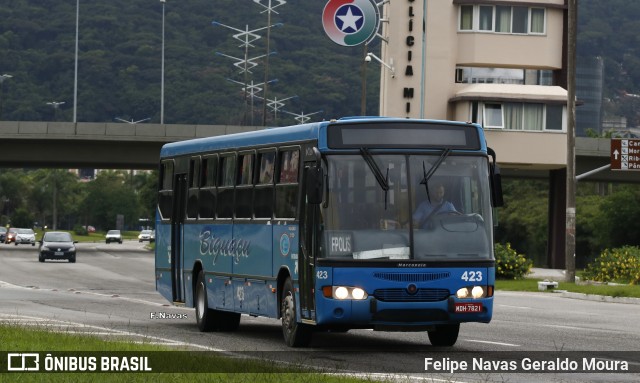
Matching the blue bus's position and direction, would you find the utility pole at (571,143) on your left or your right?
on your left

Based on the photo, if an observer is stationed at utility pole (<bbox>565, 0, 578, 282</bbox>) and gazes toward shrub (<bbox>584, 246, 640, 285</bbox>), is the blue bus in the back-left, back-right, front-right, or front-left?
back-right

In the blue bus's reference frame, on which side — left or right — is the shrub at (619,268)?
on its left

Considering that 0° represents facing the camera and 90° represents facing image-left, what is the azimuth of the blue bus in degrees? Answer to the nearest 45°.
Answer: approximately 315°

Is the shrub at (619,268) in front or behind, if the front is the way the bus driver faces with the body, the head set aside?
behind
